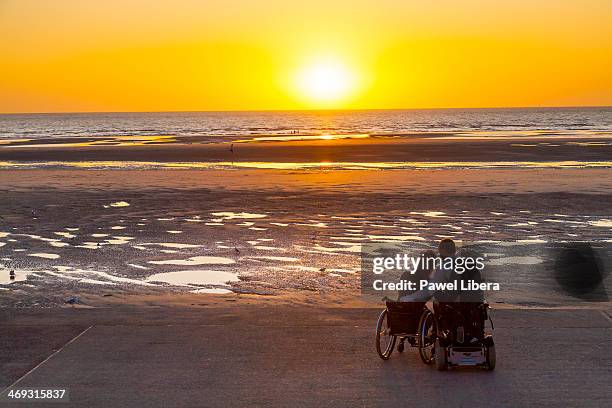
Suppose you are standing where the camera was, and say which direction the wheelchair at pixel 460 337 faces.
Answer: facing away from the viewer

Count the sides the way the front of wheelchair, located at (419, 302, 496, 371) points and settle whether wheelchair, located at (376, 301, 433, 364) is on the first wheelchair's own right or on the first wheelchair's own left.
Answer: on the first wheelchair's own left
